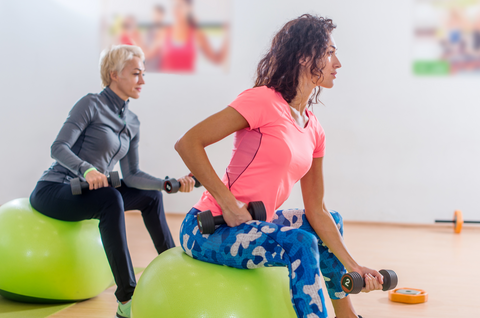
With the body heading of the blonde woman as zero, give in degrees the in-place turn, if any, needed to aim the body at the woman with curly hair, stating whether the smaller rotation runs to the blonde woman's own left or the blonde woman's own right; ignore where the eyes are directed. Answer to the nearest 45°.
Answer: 0° — they already face them

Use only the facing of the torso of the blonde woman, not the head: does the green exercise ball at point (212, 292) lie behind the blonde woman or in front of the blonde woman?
in front

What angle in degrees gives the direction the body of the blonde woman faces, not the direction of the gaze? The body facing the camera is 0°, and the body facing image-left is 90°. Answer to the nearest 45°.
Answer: approximately 315°

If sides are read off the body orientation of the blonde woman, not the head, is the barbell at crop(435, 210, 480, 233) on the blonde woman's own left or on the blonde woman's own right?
on the blonde woman's own left

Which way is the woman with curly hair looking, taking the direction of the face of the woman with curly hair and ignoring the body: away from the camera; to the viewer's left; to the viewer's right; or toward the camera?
to the viewer's right
